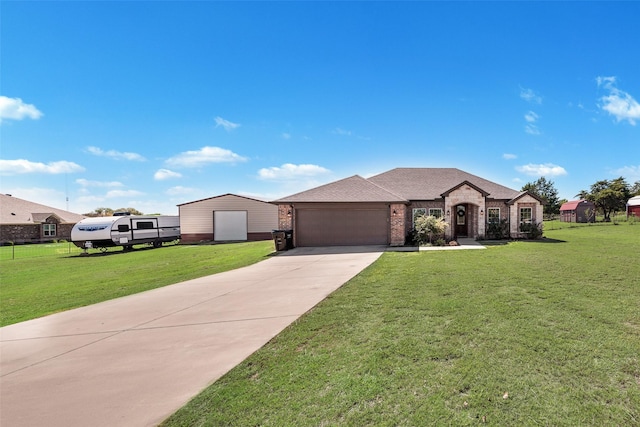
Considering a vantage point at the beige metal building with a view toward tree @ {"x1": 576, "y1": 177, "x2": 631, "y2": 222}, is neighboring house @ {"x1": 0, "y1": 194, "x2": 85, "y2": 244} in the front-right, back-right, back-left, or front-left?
back-left

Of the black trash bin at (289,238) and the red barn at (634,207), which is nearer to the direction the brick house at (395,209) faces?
the black trash bin

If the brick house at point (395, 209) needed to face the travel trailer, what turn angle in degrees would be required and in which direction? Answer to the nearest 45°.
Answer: approximately 90° to its right

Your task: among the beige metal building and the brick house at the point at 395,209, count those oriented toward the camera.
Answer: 2

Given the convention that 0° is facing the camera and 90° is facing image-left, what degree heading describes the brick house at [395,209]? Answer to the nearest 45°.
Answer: approximately 0°

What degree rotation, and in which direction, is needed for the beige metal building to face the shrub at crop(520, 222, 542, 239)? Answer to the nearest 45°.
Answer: approximately 45° to its left

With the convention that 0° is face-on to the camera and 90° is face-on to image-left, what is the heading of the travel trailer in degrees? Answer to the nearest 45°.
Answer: approximately 45°

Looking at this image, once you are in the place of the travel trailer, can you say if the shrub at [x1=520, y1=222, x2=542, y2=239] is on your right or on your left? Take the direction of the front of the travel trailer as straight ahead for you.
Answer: on your left
